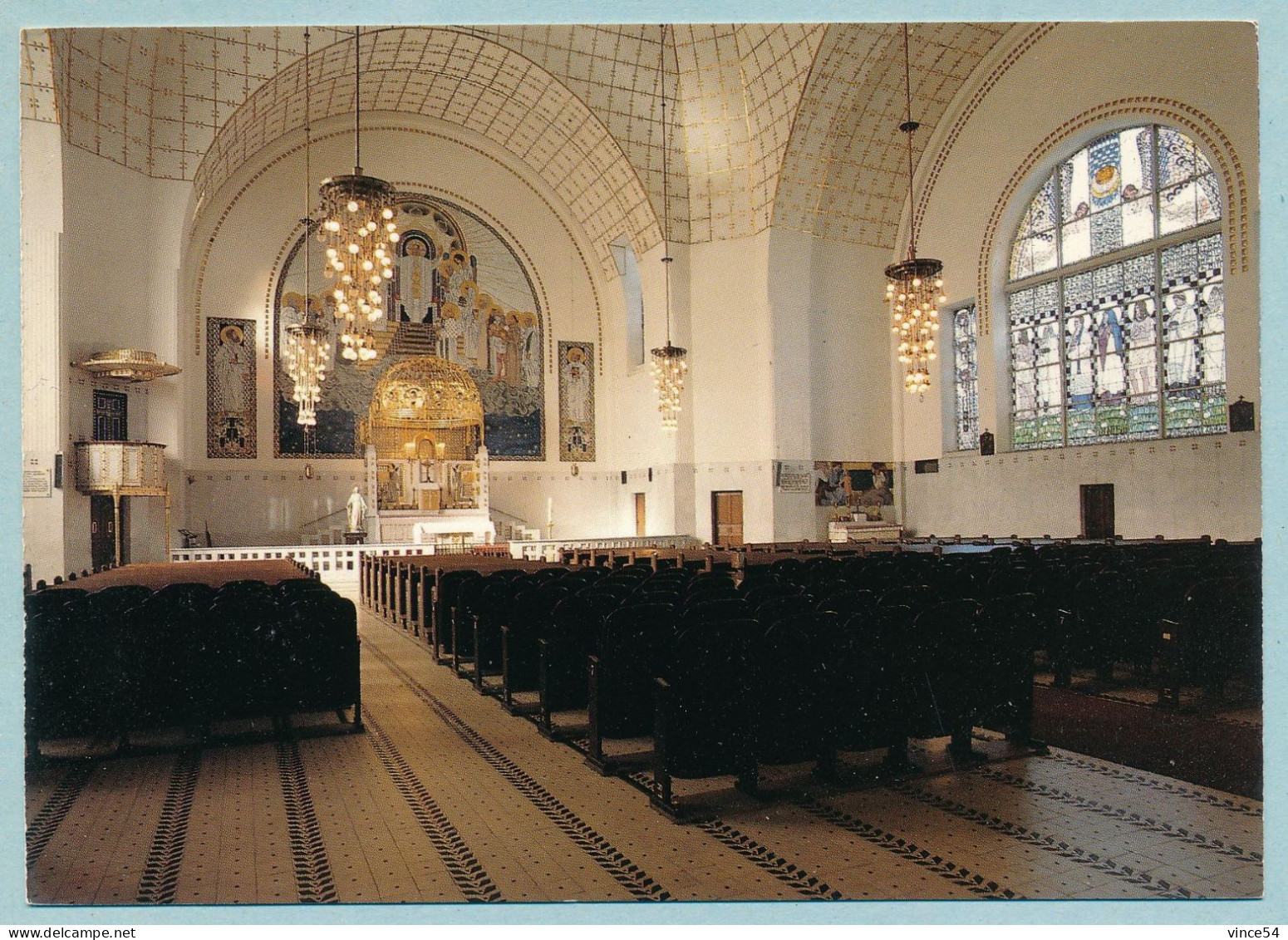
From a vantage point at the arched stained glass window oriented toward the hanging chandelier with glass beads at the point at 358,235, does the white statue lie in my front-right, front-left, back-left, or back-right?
front-right

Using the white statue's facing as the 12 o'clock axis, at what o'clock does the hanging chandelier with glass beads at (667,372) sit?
The hanging chandelier with glass beads is roughly at 10 o'clock from the white statue.

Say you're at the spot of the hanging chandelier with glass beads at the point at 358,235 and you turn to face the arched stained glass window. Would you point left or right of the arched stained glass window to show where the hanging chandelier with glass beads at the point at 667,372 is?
left

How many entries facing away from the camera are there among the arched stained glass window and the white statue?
0

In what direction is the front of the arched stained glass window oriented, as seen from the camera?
facing the viewer and to the left of the viewer

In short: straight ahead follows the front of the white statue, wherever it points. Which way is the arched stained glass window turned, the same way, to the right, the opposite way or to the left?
to the right

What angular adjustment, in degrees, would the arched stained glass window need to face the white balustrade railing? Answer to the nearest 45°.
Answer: approximately 45° to its right

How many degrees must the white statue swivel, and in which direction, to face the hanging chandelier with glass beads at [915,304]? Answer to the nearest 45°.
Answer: approximately 45° to its left

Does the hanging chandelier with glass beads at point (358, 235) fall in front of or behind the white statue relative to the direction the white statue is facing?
in front

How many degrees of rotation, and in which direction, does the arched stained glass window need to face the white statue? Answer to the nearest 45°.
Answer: approximately 45° to its right

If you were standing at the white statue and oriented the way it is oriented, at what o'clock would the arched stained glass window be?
The arched stained glass window is roughly at 10 o'clock from the white statue.

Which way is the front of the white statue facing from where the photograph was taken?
facing the viewer

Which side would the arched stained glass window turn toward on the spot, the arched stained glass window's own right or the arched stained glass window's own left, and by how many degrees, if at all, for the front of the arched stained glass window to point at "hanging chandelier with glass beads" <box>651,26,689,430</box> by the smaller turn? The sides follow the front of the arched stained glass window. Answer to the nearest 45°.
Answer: approximately 45° to the arched stained glass window's own right
